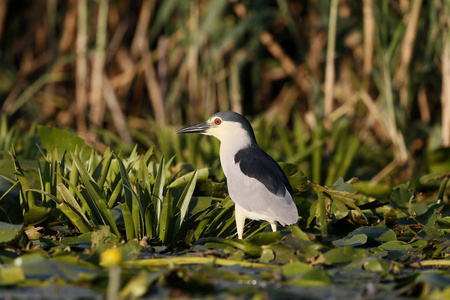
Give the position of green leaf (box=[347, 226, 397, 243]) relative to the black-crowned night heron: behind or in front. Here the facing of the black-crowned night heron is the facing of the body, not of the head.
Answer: behind

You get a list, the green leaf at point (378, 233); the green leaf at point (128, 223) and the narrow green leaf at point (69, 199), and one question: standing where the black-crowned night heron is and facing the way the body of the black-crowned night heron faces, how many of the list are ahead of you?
2

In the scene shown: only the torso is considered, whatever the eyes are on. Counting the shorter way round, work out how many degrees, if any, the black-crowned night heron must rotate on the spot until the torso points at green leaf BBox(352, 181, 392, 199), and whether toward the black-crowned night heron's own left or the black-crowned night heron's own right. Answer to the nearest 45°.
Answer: approximately 135° to the black-crowned night heron's own right

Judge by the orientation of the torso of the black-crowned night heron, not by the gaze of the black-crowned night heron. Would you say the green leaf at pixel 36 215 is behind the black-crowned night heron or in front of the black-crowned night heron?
in front

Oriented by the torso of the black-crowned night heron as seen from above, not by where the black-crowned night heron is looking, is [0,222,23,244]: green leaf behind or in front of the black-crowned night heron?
in front

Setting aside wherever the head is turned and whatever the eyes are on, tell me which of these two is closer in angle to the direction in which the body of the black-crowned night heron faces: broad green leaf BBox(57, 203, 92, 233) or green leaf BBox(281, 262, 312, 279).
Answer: the broad green leaf

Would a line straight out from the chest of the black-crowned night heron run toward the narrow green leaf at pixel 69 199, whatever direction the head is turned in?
yes

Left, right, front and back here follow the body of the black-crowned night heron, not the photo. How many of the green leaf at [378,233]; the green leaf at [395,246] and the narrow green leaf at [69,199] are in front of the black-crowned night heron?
1

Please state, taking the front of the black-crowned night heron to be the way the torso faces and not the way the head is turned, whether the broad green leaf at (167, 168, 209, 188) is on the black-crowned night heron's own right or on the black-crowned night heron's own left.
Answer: on the black-crowned night heron's own right

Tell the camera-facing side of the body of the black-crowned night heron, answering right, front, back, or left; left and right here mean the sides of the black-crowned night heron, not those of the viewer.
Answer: left

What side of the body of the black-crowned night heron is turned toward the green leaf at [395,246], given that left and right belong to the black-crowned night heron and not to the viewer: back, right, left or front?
back
